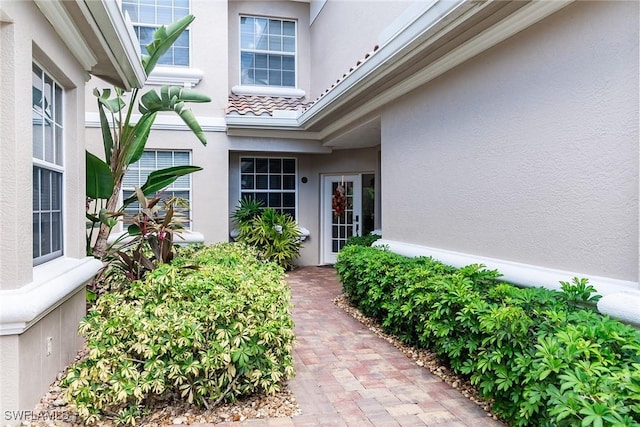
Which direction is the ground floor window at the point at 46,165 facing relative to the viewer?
to the viewer's right

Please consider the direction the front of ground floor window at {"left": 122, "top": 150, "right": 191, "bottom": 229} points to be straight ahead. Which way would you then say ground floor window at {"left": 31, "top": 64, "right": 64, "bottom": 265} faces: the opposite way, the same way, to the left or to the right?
to the left

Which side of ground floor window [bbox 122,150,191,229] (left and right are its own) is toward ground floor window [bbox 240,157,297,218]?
left

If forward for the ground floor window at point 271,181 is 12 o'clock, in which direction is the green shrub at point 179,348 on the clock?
The green shrub is roughly at 12 o'clock from the ground floor window.

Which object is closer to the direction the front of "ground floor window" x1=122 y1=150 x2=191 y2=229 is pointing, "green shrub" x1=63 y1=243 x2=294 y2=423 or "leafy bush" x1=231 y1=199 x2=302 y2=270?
the green shrub

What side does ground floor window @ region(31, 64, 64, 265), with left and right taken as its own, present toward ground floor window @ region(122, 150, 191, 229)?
left

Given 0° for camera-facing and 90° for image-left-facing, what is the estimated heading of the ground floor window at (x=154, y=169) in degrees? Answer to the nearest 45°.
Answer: approximately 0°

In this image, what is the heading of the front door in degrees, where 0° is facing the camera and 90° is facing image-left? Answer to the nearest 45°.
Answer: approximately 0°
